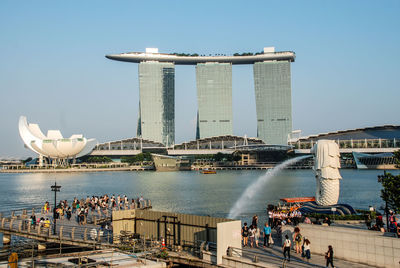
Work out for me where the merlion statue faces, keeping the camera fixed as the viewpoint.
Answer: facing away from the viewer and to the left of the viewer

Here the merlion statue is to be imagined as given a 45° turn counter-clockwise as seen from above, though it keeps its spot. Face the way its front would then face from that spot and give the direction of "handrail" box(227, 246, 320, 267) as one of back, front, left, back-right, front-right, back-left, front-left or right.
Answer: left
